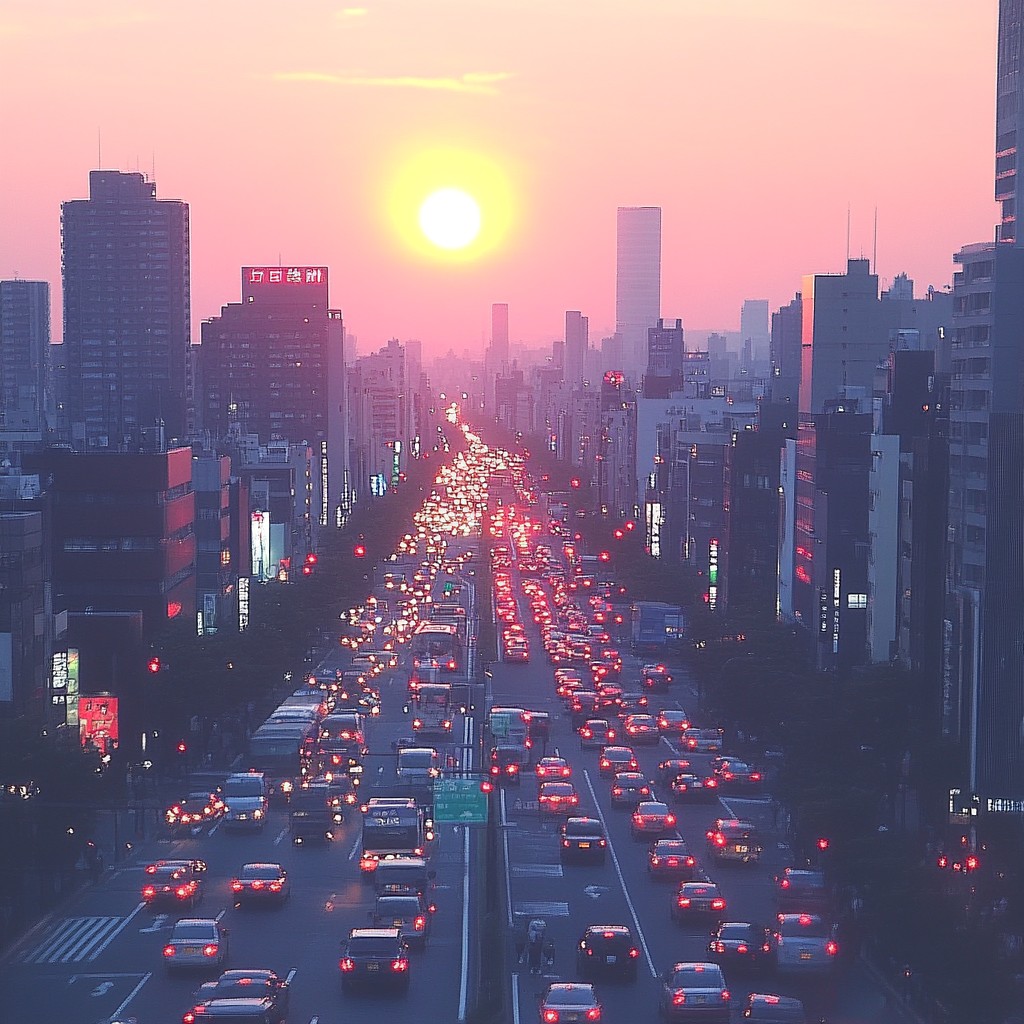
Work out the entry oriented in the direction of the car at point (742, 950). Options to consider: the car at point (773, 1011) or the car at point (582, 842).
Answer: the car at point (773, 1011)

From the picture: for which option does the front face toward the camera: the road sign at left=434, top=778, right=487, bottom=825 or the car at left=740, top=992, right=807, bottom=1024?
the road sign

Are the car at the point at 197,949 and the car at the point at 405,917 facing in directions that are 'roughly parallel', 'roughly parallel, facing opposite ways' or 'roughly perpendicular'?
roughly parallel

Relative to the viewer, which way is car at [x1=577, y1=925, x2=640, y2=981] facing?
away from the camera

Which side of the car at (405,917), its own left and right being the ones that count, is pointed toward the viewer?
back

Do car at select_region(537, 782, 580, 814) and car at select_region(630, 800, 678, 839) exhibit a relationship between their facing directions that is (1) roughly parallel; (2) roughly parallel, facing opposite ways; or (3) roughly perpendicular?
roughly parallel

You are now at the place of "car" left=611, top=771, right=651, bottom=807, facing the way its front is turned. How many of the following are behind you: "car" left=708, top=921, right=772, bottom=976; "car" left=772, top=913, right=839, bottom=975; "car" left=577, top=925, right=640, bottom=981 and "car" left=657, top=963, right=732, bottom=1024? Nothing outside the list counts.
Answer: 4

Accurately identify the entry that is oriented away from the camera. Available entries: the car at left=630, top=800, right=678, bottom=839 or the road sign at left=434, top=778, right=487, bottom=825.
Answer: the car

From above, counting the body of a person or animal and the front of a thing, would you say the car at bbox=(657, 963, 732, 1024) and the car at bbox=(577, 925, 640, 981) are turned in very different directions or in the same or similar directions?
same or similar directions

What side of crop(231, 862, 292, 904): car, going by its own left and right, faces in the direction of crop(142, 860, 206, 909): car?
left

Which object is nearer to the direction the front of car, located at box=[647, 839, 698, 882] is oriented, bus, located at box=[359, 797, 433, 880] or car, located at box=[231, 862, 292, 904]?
the bus

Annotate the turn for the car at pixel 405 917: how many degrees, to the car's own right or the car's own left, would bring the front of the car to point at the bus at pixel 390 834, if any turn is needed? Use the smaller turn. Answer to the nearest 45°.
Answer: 0° — it already faces it

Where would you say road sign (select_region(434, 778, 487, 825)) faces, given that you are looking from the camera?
facing the viewer

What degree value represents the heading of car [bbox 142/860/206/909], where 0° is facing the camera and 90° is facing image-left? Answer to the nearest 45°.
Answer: approximately 180°

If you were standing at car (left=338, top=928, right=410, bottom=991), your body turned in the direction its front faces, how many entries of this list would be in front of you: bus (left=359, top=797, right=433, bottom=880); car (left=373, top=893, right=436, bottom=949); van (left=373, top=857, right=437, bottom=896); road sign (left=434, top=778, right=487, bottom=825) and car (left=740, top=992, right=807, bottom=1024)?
4

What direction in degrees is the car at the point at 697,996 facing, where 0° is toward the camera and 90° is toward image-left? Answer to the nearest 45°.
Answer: approximately 180°

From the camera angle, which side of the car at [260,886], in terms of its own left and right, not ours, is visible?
back

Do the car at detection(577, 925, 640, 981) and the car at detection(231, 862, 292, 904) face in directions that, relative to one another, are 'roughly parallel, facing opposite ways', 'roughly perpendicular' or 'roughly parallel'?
roughly parallel

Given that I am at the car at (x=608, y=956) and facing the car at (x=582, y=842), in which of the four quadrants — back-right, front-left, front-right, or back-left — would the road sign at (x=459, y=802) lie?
front-left

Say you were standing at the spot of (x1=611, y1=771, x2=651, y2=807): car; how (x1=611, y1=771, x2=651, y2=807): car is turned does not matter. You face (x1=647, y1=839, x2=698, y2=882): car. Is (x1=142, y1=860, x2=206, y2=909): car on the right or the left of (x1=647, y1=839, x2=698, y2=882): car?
right

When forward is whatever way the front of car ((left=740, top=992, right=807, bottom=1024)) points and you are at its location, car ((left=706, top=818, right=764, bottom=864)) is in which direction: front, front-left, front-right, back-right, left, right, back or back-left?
front
